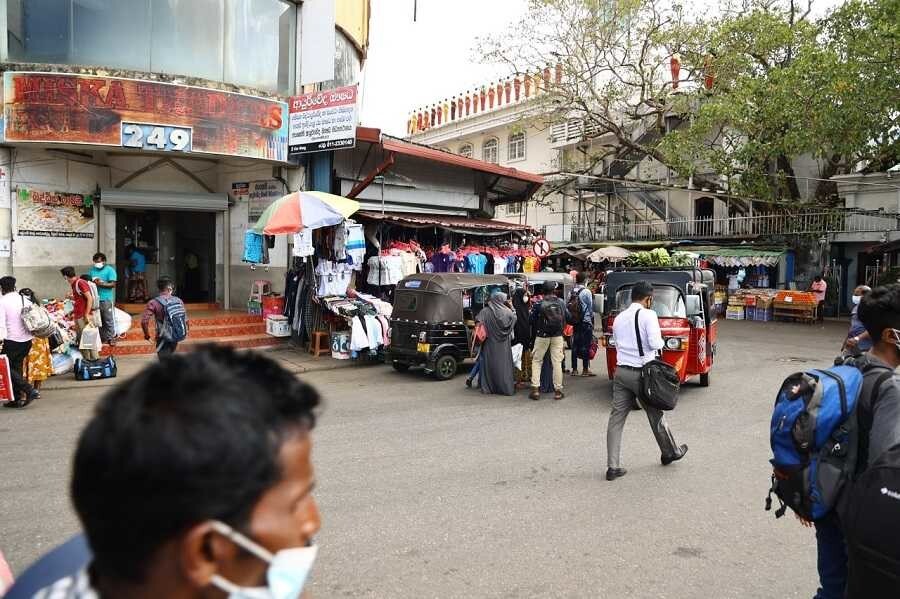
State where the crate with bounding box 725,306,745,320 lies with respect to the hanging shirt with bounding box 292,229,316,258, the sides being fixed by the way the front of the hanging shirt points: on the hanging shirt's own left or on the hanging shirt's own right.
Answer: on the hanging shirt's own left

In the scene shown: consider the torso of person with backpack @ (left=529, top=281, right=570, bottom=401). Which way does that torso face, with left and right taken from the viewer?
facing away from the viewer

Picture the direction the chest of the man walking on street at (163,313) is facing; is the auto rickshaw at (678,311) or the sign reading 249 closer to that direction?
the sign reading 249

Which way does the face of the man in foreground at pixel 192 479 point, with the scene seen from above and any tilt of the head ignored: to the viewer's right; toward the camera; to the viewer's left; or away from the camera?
to the viewer's right

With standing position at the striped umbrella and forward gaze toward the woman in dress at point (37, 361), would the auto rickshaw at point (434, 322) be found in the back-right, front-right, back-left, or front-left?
back-left

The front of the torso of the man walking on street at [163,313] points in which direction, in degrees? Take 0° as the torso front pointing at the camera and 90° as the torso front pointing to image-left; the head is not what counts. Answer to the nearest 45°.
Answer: approximately 180°

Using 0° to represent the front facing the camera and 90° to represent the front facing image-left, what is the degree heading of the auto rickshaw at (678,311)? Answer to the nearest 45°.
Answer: approximately 45°

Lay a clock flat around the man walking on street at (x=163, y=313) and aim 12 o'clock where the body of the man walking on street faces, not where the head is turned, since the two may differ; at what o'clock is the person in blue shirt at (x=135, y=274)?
The person in blue shirt is roughly at 12 o'clock from the man walking on street.

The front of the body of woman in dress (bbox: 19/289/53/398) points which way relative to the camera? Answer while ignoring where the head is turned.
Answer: away from the camera
